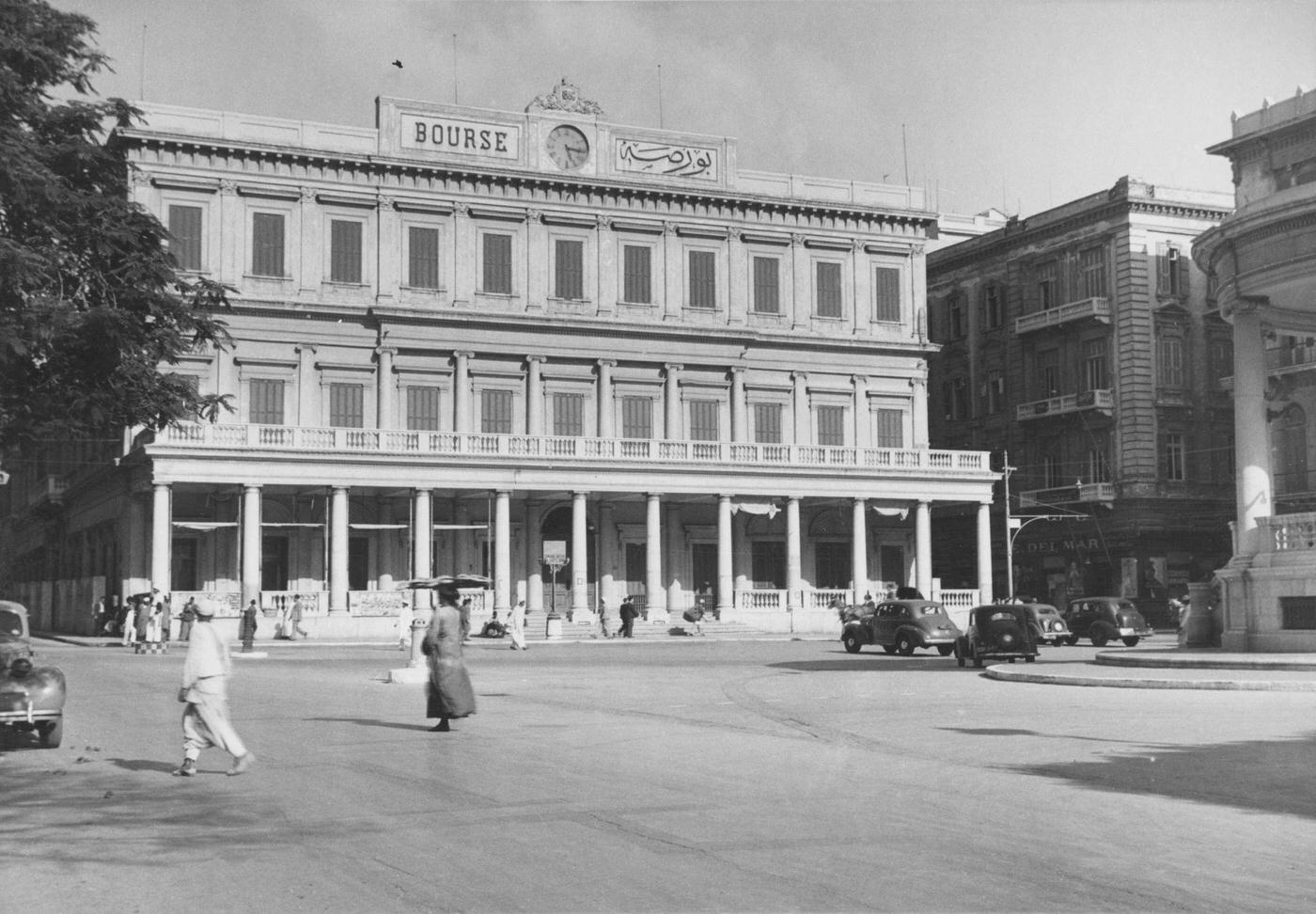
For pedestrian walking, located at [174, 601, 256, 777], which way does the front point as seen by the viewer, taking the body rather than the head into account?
to the viewer's left

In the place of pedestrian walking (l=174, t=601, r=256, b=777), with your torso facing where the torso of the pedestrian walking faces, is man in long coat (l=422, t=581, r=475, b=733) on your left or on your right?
on your right

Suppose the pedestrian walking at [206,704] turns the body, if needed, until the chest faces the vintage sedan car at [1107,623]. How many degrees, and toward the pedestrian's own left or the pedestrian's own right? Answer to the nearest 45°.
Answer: approximately 135° to the pedestrian's own right

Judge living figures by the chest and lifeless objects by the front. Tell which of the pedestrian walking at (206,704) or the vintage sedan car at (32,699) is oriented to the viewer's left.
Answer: the pedestrian walking

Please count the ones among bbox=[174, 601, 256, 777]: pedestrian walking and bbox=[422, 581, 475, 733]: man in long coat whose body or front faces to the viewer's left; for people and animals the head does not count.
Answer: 2

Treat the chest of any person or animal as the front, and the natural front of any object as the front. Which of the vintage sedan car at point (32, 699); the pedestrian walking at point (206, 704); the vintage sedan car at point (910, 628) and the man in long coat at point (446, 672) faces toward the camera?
the vintage sedan car at point (32, 699)

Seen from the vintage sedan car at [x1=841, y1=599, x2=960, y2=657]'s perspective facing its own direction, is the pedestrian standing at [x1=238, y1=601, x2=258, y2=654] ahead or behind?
ahead

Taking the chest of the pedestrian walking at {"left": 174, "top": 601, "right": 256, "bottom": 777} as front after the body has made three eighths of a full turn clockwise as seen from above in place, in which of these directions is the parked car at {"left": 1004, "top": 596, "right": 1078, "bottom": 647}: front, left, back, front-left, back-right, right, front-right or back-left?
front

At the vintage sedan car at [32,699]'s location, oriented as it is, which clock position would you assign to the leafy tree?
The leafy tree is roughly at 6 o'clock from the vintage sedan car.
